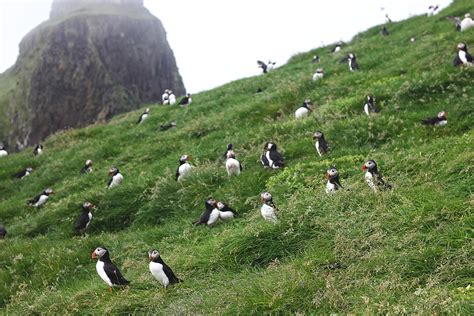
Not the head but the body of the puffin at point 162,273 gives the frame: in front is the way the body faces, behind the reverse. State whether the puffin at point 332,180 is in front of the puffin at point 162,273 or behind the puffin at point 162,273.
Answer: behind

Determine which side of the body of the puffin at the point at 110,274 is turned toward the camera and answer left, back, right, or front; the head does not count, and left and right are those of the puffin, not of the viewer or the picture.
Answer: left

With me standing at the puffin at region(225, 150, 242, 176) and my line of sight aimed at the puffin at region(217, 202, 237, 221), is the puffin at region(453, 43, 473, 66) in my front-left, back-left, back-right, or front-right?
back-left

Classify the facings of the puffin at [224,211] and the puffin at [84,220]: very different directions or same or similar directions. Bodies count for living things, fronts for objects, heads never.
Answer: very different directions
